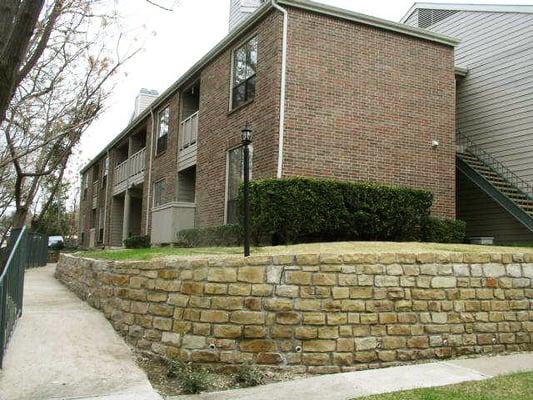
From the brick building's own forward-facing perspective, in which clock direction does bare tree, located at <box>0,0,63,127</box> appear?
The bare tree is roughly at 11 o'clock from the brick building.

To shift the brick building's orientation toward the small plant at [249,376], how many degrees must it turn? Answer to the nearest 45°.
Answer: approximately 45° to its left

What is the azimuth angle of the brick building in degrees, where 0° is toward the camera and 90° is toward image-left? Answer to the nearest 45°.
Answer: approximately 45°

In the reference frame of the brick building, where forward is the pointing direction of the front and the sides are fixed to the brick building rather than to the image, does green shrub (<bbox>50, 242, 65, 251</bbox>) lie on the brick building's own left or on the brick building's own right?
on the brick building's own right

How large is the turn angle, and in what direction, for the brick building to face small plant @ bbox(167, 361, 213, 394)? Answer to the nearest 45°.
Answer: approximately 45° to its left
